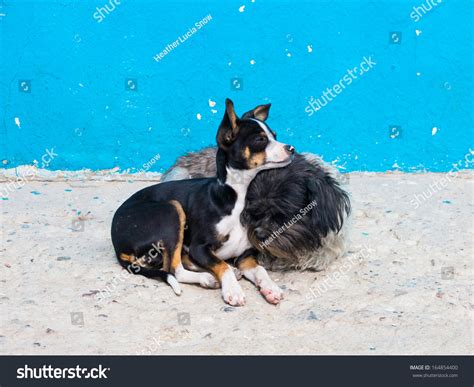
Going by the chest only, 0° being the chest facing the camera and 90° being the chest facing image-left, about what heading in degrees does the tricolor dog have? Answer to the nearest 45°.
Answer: approximately 315°
